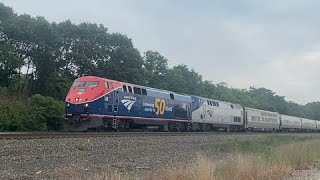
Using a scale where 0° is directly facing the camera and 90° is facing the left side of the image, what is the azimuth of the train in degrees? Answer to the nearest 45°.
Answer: approximately 45°
